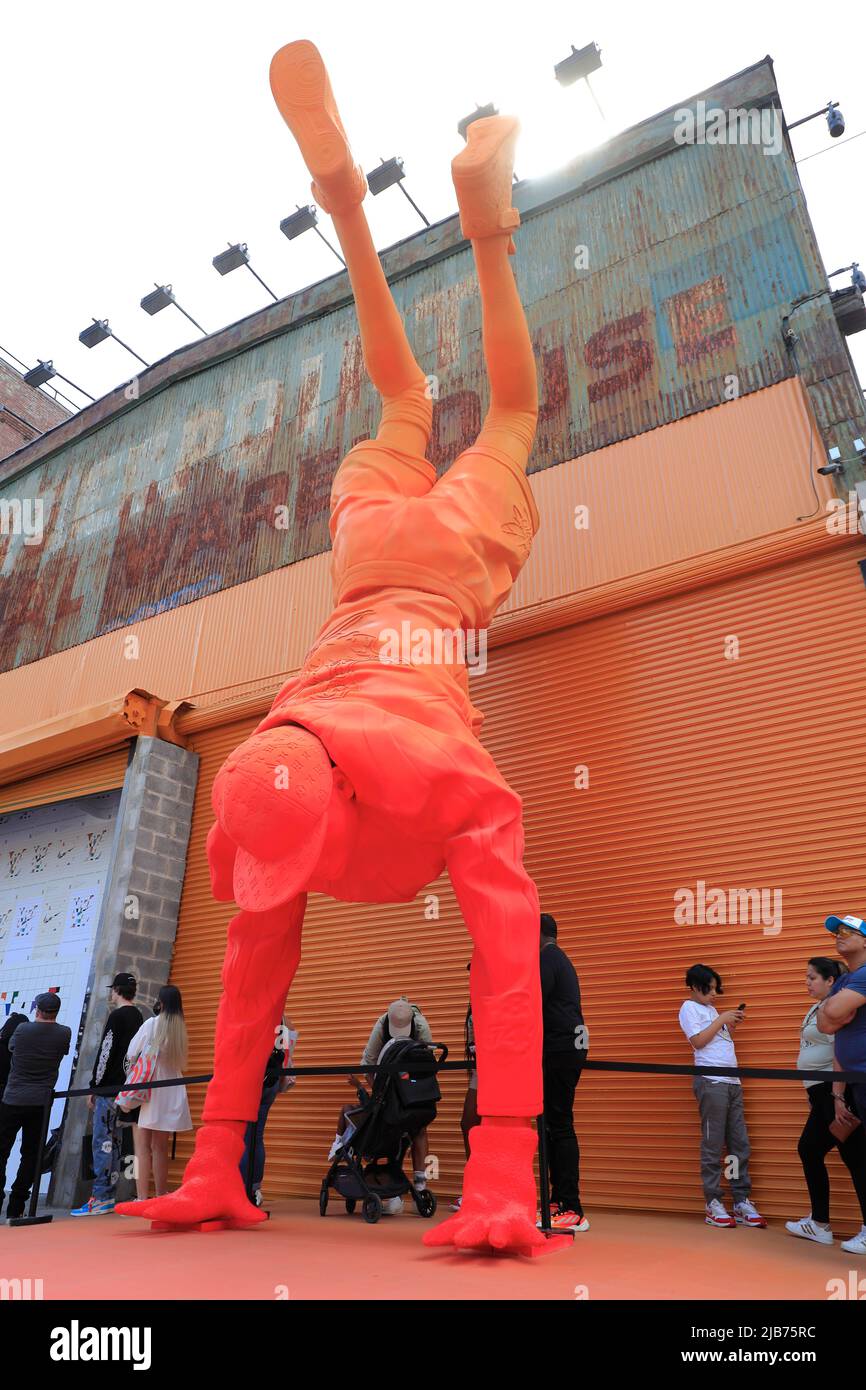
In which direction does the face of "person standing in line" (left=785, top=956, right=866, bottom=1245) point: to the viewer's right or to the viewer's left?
to the viewer's left

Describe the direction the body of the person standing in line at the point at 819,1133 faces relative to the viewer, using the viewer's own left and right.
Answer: facing to the left of the viewer

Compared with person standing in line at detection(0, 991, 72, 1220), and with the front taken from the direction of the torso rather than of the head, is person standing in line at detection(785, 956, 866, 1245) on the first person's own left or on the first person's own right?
on the first person's own right

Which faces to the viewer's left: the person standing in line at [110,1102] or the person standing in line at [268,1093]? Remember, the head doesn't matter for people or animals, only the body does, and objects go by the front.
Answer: the person standing in line at [110,1102]

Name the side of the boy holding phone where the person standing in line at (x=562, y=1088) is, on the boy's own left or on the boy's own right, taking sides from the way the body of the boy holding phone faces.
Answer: on the boy's own right

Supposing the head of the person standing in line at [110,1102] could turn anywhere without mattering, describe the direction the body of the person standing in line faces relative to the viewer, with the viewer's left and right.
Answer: facing to the left of the viewer
